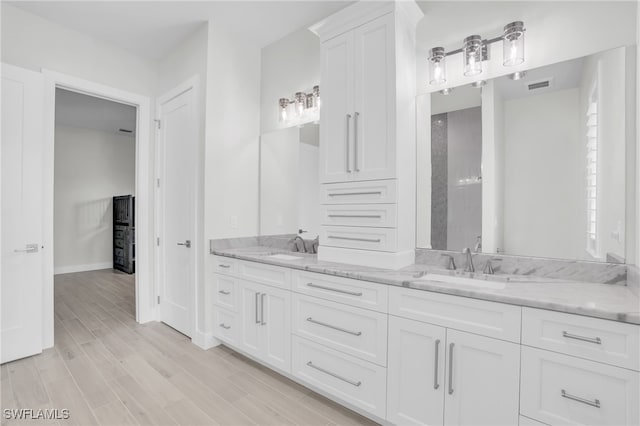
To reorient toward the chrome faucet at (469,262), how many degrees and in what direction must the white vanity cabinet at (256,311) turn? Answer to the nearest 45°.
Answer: approximately 90° to its left

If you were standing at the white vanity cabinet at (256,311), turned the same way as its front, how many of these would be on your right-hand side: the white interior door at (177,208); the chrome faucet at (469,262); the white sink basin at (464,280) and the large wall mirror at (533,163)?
1

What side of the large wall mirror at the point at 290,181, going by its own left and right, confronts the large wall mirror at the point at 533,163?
left

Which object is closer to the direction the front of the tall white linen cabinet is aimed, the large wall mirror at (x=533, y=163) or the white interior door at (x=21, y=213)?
the white interior door

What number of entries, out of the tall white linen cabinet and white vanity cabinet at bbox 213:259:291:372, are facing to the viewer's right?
0

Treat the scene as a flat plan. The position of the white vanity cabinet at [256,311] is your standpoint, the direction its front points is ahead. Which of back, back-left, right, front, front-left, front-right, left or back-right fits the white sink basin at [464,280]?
left

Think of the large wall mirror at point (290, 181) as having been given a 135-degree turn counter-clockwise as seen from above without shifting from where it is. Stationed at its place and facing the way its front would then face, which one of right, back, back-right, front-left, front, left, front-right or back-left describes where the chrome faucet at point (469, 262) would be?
front-right

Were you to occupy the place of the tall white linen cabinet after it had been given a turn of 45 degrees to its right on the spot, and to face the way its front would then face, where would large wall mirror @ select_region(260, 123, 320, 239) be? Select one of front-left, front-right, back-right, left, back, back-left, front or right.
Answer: front-right

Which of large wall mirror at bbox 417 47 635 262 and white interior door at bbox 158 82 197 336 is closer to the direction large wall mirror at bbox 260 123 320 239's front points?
the white interior door

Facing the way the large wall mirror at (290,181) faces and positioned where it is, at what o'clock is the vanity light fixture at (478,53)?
The vanity light fixture is roughly at 9 o'clock from the large wall mirror.
